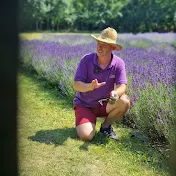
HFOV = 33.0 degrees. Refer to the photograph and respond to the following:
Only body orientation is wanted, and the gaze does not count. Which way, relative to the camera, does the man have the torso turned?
toward the camera
